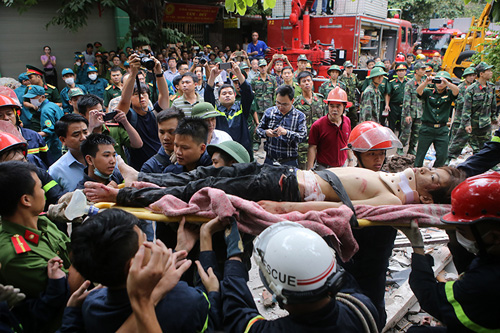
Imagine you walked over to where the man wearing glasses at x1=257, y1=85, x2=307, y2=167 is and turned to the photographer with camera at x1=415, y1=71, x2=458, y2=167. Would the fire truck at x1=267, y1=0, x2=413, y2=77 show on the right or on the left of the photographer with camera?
left

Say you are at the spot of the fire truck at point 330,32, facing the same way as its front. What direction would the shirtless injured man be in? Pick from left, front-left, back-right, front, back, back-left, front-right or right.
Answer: back-right

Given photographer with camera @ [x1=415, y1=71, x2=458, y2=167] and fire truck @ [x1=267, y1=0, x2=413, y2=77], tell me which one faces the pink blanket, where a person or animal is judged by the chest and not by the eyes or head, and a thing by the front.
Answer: the photographer with camera

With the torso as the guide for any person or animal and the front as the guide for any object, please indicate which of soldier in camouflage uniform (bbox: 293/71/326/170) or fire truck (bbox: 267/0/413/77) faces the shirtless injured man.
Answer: the soldier in camouflage uniform

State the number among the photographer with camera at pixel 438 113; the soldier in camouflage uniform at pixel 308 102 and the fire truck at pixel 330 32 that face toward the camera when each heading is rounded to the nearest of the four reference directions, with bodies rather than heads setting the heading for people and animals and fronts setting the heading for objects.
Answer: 2

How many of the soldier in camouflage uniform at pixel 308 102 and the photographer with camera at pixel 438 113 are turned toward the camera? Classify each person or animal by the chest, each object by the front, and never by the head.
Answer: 2

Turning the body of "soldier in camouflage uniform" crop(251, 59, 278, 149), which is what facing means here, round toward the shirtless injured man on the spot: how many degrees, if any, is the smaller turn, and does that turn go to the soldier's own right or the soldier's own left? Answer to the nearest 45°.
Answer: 0° — they already face them

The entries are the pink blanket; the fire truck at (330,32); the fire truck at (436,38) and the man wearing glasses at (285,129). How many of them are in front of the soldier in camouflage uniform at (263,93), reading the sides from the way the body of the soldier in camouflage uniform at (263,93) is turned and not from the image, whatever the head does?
2

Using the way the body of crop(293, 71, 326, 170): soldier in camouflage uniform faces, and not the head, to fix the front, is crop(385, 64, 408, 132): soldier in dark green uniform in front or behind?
behind

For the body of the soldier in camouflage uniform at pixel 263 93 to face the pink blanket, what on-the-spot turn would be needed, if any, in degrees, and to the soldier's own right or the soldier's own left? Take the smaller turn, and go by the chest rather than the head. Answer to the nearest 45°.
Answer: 0° — they already face it
